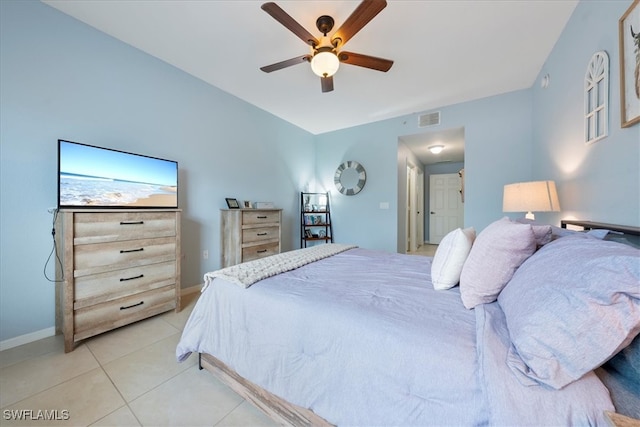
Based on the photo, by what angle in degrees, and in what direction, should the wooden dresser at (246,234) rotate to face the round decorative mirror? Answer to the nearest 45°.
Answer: approximately 90° to its left

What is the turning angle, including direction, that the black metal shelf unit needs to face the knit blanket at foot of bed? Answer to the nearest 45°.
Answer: approximately 45° to its right

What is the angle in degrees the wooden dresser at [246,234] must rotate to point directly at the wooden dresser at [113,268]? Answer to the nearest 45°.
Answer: approximately 90° to its right

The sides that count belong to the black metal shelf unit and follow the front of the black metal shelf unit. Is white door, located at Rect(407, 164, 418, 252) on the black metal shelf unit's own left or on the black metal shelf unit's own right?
on the black metal shelf unit's own left

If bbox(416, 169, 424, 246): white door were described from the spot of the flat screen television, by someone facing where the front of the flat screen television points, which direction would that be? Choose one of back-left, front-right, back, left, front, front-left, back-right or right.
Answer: front-left

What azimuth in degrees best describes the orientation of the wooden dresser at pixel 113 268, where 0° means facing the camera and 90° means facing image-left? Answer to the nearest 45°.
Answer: approximately 315°

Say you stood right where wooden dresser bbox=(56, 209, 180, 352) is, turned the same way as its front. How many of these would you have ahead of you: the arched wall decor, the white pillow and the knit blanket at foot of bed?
3

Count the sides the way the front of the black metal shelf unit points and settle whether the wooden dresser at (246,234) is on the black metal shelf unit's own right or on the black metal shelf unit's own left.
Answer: on the black metal shelf unit's own right

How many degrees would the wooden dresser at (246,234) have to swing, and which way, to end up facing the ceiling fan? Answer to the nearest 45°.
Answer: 0° — it already faces it

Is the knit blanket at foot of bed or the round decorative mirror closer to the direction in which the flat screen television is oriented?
the knit blanket at foot of bed

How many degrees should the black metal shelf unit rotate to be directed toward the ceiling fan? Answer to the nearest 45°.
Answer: approximately 45° to its right

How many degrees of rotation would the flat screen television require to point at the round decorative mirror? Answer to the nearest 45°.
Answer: approximately 45° to its left
